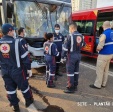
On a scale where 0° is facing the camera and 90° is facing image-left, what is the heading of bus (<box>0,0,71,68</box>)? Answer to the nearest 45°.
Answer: approximately 0°

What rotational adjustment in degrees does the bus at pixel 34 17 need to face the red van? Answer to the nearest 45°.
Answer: approximately 135° to its left
